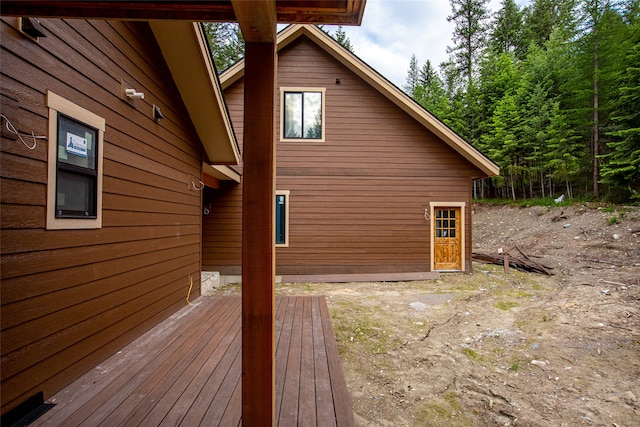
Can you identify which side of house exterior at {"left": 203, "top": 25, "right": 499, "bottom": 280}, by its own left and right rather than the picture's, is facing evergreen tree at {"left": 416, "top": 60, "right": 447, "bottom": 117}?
back

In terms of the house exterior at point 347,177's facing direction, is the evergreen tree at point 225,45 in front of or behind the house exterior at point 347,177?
behind

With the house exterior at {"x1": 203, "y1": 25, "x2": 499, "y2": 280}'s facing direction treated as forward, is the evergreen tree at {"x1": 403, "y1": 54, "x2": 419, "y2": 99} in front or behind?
behind

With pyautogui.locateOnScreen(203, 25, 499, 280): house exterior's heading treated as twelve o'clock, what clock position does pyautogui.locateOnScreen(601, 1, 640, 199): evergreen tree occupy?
The evergreen tree is roughly at 8 o'clock from the house exterior.

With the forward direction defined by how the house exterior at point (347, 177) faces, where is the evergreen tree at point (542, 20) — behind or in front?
behind

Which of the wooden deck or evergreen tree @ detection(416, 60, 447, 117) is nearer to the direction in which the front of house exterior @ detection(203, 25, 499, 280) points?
the wooden deck

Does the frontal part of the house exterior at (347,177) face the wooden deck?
yes

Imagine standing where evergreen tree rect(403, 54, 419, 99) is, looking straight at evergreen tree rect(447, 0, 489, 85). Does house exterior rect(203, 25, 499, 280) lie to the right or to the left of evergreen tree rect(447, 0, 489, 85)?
right

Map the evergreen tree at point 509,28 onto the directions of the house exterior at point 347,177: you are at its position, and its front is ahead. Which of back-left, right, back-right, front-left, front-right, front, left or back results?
back-left

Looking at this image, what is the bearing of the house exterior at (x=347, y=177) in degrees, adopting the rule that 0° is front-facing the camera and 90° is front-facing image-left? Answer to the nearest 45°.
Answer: approximately 0°

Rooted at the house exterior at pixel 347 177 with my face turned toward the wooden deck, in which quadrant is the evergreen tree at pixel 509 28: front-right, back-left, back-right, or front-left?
back-left

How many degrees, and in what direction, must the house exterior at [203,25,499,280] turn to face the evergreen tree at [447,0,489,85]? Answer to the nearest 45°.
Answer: approximately 135° to its left

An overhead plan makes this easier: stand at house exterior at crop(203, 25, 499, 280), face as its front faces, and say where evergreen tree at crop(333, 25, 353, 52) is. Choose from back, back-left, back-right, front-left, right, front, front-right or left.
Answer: back
